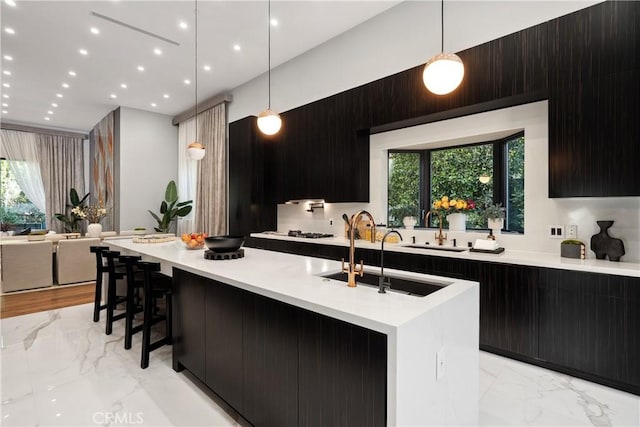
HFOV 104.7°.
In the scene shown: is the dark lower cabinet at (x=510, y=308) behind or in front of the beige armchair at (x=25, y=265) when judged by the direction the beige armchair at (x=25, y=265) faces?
behind

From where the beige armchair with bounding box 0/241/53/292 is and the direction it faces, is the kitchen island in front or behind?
behind

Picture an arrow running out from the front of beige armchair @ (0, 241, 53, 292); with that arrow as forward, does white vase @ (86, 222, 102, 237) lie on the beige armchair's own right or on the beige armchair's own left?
on the beige armchair's own right

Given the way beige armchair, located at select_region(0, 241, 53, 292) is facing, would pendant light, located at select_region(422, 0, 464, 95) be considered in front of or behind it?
behind

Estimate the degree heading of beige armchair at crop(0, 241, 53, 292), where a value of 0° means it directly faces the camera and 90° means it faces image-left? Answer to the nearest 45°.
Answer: approximately 180°

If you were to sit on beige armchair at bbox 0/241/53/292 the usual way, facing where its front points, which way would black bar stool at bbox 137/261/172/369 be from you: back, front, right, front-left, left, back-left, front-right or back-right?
back

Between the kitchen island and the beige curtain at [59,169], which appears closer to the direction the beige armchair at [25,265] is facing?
the beige curtain

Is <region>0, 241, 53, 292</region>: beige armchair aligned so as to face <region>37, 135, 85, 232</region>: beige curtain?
yes

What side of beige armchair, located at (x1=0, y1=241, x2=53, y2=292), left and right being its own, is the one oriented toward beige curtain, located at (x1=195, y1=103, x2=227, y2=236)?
right

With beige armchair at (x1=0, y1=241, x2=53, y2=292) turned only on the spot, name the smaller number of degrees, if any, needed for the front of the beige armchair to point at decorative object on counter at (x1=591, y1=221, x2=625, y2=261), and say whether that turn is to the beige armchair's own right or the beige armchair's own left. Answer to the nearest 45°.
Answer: approximately 135° to the beige armchair's own right

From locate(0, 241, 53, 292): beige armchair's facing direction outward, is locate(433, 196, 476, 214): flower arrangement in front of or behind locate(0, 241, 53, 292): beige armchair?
behind

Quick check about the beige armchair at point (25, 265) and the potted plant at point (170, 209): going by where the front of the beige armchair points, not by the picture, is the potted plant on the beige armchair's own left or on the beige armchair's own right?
on the beige armchair's own right

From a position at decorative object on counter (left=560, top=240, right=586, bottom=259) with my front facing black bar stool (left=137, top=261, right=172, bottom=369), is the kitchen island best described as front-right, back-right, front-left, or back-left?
front-left

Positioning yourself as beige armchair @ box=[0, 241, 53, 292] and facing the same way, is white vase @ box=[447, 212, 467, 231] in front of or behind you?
behind

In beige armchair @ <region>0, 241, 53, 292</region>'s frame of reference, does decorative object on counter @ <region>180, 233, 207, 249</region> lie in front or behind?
behind

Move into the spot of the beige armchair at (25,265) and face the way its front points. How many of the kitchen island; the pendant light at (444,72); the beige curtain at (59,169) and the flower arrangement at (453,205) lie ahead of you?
1
